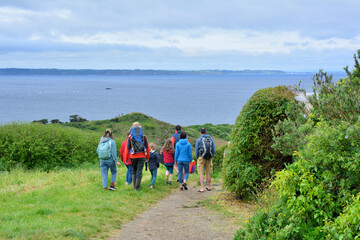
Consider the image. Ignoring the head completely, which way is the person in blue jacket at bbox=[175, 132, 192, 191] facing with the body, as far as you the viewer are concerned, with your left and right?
facing away from the viewer

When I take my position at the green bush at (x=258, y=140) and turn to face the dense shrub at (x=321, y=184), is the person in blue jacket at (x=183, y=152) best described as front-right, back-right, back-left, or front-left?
back-right

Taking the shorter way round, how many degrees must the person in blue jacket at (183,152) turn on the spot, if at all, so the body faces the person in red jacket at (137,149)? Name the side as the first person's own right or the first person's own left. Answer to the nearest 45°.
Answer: approximately 135° to the first person's own left

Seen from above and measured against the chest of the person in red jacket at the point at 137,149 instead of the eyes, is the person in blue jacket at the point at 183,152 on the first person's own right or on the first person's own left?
on the first person's own right

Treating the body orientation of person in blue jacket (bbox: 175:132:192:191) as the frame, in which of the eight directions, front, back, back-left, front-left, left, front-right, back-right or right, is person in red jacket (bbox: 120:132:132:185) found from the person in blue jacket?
left

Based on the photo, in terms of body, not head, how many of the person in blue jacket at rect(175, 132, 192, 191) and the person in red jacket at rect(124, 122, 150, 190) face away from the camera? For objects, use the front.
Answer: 2

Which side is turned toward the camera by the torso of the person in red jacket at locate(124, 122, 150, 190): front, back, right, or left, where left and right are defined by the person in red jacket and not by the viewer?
back
